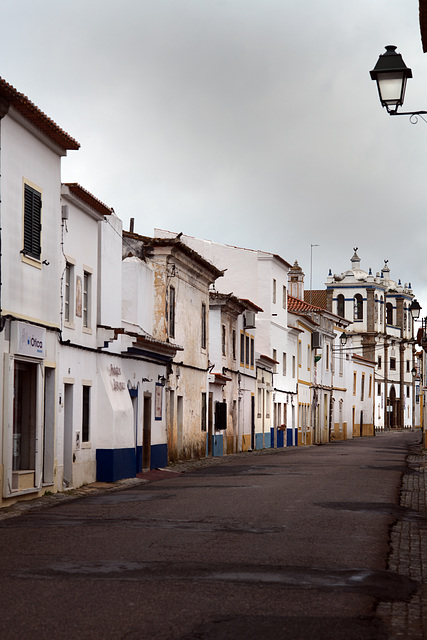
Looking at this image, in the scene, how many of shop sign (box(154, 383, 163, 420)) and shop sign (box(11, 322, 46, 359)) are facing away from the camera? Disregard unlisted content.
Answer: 0

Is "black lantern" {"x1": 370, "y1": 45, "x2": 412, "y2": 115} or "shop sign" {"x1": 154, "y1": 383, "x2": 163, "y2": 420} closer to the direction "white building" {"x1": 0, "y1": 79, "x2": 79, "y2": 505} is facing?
the black lantern

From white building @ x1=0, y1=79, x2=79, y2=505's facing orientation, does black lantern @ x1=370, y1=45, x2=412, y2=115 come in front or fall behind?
in front

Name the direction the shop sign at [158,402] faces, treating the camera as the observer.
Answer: facing the viewer and to the right of the viewer

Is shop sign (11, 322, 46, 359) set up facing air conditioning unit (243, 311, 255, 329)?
no

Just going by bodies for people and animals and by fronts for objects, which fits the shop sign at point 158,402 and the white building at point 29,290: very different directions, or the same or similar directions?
same or similar directions

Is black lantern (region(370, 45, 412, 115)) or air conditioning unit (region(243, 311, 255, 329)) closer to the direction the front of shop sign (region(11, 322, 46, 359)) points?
the black lantern

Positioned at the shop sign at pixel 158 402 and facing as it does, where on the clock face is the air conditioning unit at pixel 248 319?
The air conditioning unit is roughly at 8 o'clock from the shop sign.

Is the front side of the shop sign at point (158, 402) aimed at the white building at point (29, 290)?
no

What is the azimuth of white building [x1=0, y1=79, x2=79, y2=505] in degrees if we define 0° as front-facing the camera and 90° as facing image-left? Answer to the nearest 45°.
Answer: approximately 315°

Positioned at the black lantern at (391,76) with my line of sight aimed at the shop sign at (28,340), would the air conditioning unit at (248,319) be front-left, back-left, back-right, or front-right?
front-right

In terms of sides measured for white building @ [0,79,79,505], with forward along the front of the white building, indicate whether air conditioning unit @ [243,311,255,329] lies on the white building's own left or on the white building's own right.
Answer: on the white building's own left

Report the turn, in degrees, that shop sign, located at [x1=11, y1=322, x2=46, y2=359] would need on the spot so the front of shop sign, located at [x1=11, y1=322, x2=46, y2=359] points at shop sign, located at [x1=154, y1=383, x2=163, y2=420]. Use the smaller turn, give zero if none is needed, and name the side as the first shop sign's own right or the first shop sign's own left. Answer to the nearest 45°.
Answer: approximately 135° to the first shop sign's own left
